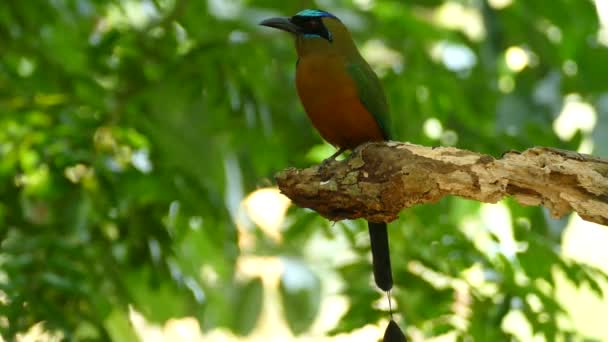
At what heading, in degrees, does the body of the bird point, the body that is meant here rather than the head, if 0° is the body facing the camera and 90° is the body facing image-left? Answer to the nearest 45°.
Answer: approximately 45°
